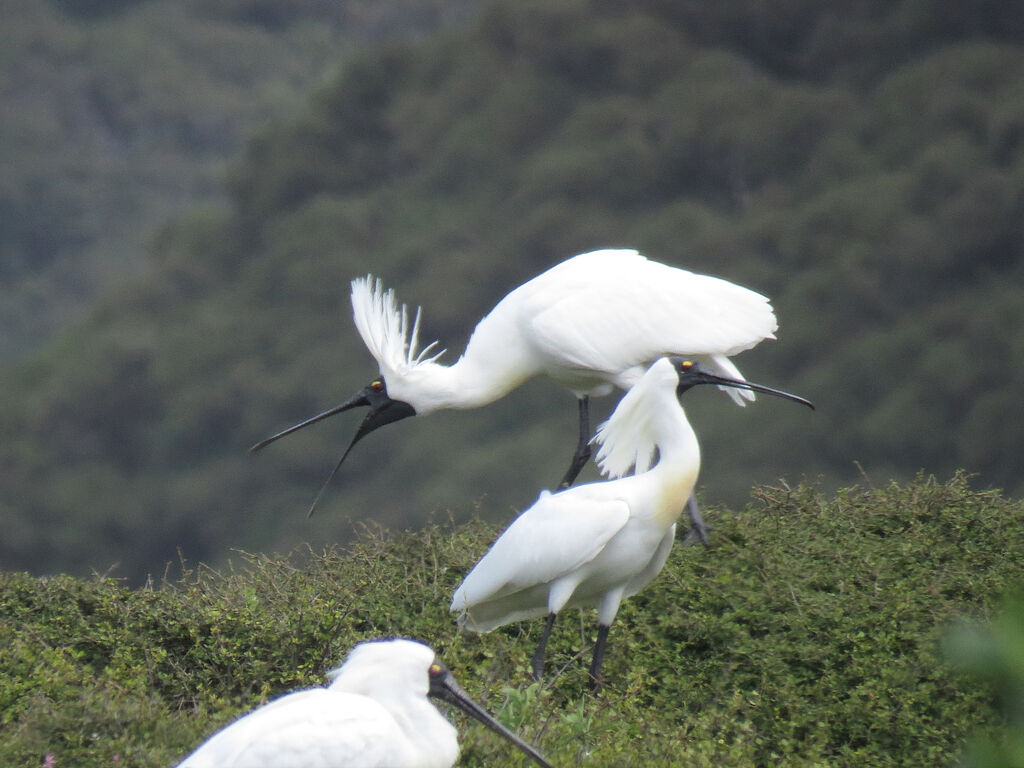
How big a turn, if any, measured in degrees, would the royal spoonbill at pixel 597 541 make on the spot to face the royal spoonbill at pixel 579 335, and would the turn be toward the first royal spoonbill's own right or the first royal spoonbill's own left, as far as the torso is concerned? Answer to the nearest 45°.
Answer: approximately 90° to the first royal spoonbill's own left

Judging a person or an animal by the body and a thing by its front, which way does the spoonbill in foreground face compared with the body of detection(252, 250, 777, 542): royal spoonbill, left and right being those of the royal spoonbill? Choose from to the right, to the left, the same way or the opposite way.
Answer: the opposite way

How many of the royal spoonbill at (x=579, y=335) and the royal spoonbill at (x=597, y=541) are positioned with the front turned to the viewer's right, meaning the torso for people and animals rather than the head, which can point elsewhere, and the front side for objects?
1

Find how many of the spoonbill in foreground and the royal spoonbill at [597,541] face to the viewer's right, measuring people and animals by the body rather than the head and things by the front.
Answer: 2

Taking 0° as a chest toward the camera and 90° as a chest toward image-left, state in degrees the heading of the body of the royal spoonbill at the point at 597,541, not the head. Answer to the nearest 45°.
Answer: approximately 270°

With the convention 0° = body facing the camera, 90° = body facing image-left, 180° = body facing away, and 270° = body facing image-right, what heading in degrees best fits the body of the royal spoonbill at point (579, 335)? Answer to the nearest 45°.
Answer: approximately 90°

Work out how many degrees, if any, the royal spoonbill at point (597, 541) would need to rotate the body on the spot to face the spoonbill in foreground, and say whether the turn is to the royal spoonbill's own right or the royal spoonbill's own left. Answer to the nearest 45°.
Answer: approximately 90° to the royal spoonbill's own right

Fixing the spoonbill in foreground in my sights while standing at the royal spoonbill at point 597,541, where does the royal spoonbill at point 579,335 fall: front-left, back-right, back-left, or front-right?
back-right

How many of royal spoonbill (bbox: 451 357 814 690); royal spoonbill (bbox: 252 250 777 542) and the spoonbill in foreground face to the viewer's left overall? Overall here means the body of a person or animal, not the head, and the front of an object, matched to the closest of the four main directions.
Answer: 1

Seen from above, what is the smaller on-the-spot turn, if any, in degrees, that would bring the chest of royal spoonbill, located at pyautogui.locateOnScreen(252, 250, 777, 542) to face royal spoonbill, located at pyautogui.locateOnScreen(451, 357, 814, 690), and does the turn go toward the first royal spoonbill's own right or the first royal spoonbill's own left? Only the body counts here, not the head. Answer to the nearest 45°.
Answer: approximately 90° to the first royal spoonbill's own left

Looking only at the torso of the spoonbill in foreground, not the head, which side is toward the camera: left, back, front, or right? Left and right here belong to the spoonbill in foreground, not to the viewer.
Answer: right
